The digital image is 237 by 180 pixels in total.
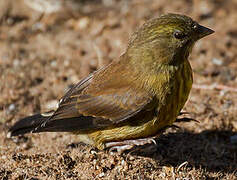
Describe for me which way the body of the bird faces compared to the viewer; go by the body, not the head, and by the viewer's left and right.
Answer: facing to the right of the viewer

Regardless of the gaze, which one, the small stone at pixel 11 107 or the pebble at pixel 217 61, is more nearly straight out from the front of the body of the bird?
the pebble

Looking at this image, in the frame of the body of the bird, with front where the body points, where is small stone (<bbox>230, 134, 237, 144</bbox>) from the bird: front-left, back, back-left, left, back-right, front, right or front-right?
front-left

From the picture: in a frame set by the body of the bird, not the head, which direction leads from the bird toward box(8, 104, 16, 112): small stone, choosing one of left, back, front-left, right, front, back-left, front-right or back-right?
back-left

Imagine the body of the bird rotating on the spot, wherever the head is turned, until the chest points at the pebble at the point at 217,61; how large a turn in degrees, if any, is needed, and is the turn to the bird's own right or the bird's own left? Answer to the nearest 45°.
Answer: approximately 45° to the bird's own left
